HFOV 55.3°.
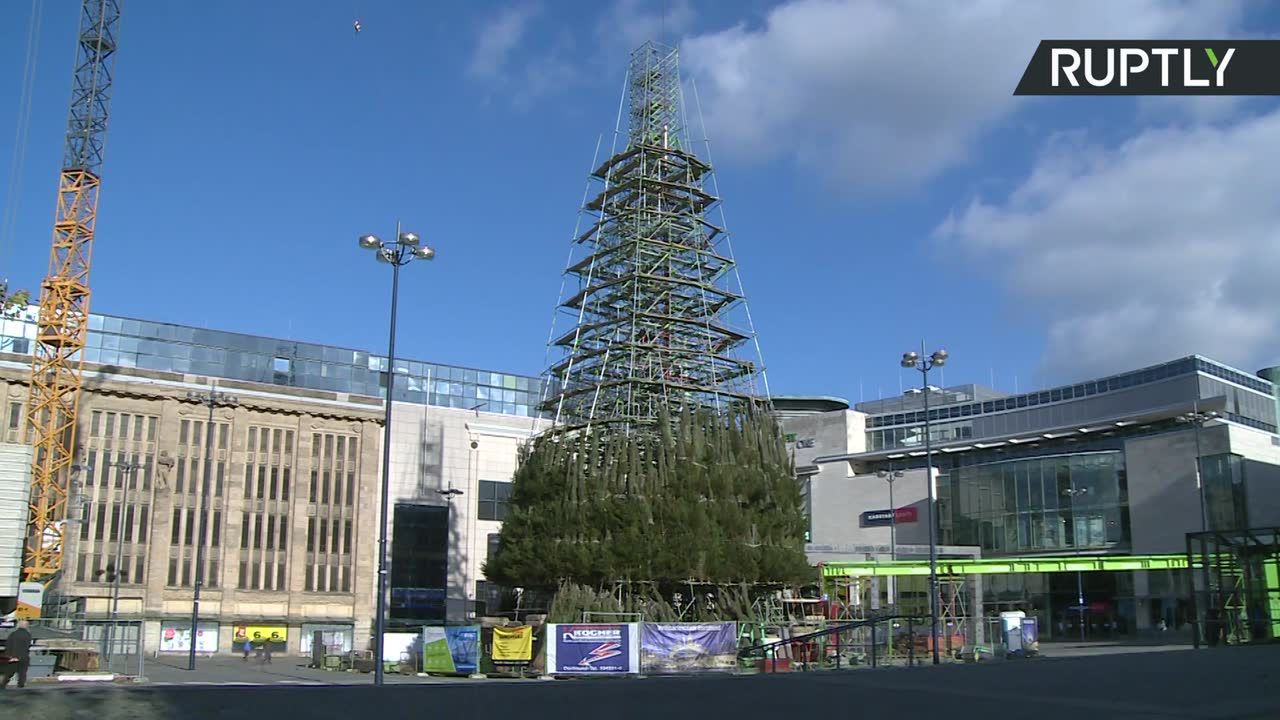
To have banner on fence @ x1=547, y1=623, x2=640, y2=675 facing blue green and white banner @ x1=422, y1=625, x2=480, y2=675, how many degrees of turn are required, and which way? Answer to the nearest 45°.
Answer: approximately 135° to its right

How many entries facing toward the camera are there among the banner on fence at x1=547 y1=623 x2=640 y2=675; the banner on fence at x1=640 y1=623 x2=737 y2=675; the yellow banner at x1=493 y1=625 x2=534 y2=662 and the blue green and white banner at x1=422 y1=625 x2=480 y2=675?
4

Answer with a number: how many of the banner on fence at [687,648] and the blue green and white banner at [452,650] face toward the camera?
2

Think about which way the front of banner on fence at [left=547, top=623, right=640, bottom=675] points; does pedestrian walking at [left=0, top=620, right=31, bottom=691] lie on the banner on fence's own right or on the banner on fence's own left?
on the banner on fence's own right

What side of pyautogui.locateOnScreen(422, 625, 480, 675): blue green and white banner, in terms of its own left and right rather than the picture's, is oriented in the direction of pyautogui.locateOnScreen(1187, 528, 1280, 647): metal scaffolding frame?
left

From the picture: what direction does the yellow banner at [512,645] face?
toward the camera

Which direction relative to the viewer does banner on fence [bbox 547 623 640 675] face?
toward the camera

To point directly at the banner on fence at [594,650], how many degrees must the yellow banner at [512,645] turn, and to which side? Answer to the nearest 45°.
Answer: approximately 45° to its left

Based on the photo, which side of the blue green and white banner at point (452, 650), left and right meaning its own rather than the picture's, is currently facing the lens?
front

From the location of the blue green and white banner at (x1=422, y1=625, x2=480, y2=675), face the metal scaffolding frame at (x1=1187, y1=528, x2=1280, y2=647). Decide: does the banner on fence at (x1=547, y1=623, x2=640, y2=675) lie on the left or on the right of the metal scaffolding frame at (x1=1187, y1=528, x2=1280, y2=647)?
right
